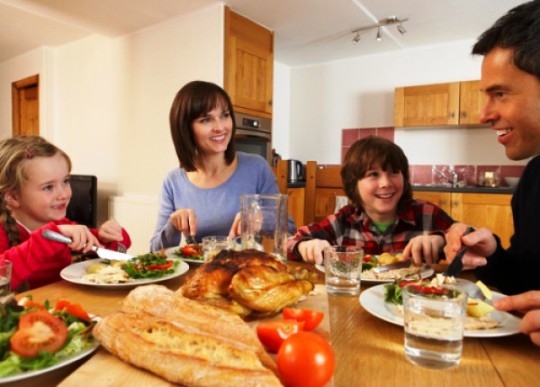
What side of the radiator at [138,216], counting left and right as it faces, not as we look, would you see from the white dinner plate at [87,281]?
front

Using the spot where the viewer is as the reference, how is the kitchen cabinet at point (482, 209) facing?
facing the viewer

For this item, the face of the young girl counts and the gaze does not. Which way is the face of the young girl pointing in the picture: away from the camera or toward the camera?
toward the camera

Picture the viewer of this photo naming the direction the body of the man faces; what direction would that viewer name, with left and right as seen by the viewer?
facing to the left of the viewer

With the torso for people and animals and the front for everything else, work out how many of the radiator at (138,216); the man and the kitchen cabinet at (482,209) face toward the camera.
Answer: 2

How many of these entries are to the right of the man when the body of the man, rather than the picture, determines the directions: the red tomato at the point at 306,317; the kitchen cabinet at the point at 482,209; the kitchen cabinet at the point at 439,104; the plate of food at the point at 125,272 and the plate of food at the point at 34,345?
2

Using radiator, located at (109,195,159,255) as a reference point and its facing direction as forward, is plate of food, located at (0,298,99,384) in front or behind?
in front

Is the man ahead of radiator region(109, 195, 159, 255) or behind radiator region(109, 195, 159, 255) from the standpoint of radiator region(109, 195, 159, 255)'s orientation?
ahead

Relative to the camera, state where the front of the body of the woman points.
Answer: toward the camera

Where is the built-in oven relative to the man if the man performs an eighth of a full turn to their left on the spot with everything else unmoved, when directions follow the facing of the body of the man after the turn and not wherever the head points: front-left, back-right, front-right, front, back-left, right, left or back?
right

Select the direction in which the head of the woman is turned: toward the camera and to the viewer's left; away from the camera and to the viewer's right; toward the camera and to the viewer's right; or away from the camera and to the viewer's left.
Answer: toward the camera and to the viewer's right

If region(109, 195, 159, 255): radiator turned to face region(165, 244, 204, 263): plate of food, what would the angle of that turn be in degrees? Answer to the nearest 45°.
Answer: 0° — it already faces it

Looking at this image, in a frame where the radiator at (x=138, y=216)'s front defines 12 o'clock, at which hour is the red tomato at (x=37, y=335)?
The red tomato is roughly at 12 o'clock from the radiator.

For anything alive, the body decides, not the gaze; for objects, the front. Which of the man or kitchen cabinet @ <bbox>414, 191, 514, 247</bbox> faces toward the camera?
the kitchen cabinet

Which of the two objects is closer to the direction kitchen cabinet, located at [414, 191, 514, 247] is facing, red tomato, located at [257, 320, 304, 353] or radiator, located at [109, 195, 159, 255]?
the red tomato
